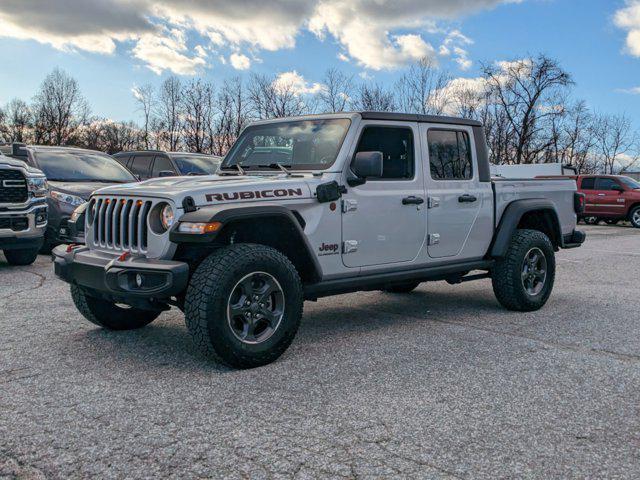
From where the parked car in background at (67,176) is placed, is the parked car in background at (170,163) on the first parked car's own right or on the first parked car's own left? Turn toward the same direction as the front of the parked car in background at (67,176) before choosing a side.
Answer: on the first parked car's own left

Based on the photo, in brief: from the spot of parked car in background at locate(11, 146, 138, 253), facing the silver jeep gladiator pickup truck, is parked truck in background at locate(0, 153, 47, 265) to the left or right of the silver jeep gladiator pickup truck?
right

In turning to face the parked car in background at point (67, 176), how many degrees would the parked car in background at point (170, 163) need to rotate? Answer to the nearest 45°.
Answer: approximately 90° to its right

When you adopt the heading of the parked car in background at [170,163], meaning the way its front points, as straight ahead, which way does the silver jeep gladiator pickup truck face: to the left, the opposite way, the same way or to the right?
to the right

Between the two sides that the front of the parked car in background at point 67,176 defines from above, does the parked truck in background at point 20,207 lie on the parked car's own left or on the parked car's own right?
on the parked car's own right

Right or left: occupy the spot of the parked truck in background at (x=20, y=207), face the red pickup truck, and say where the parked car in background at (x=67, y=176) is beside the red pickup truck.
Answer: left

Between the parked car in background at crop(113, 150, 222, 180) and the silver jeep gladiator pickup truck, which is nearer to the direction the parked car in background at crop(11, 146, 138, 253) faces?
the silver jeep gladiator pickup truck

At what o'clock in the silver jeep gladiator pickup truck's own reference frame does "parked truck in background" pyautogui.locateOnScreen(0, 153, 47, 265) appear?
The parked truck in background is roughly at 3 o'clock from the silver jeep gladiator pickup truck.
